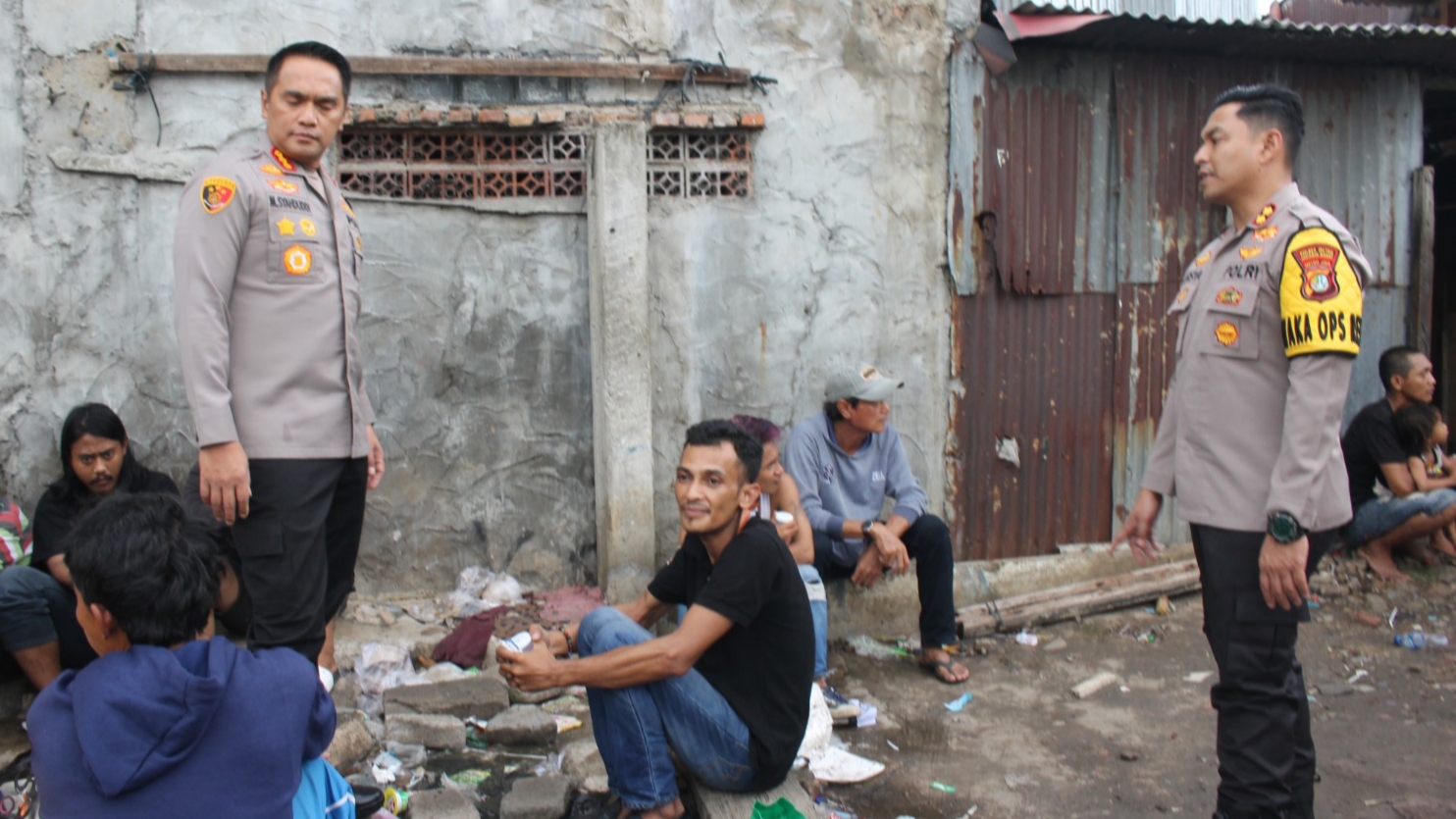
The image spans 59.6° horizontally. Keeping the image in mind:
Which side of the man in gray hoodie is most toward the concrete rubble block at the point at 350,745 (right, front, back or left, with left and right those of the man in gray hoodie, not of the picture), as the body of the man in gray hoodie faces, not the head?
right

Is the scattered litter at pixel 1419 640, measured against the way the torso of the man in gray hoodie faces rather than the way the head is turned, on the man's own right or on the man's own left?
on the man's own left

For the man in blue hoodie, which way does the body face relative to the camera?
away from the camera

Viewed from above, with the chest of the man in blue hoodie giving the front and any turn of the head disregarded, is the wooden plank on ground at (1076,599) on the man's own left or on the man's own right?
on the man's own right

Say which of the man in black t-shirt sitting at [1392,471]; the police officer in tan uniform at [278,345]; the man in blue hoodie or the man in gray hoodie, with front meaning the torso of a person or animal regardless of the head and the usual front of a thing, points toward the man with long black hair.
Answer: the man in blue hoodie

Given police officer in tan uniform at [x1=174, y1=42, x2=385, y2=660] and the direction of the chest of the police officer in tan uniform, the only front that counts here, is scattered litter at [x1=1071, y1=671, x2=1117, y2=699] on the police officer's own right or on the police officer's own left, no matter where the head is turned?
on the police officer's own left

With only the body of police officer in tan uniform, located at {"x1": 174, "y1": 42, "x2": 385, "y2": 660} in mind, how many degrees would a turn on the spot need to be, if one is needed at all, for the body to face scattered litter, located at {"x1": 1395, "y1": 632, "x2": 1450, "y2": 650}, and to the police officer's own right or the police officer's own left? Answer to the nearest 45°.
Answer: approximately 45° to the police officer's own left

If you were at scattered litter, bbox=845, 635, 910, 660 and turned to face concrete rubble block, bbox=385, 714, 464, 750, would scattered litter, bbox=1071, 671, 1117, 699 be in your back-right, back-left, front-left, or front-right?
back-left
